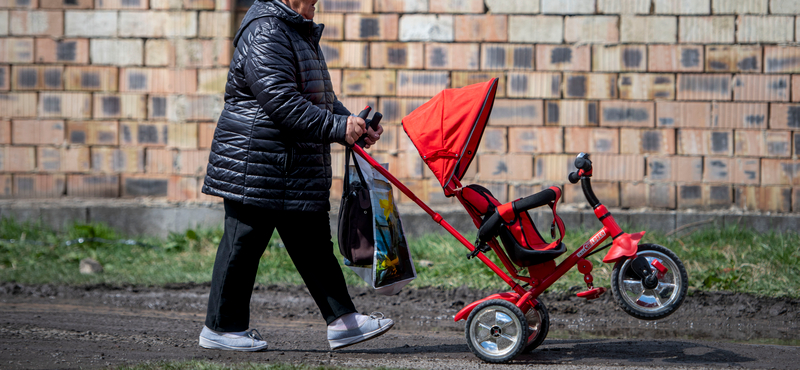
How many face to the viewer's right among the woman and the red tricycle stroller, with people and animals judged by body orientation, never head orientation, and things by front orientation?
2

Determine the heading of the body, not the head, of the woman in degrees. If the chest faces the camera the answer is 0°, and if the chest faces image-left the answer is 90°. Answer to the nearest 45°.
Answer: approximately 270°

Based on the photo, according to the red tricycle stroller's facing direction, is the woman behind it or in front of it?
behind

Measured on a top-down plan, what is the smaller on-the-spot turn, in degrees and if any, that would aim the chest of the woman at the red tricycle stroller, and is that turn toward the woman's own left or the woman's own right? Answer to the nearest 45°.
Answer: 0° — they already face it

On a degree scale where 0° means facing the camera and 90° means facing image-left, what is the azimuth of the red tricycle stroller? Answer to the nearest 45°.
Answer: approximately 270°
